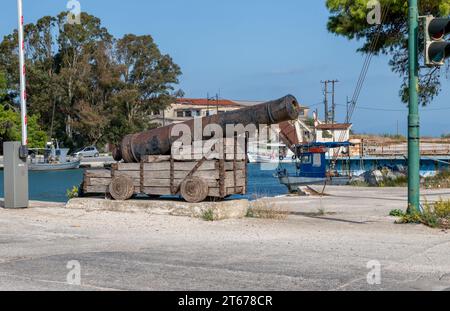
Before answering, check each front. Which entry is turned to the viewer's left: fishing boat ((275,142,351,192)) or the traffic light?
the fishing boat

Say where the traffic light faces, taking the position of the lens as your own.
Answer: facing the viewer and to the right of the viewer

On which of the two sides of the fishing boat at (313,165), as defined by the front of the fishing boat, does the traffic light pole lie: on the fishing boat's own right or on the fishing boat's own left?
on the fishing boat's own left

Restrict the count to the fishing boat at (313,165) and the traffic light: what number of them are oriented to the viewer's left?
1

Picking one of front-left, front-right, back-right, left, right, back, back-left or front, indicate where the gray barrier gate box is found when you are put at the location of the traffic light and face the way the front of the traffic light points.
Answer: back-right

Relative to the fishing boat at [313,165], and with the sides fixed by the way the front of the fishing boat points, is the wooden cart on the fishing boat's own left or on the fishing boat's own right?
on the fishing boat's own left

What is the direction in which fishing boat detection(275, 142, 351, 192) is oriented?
to the viewer's left

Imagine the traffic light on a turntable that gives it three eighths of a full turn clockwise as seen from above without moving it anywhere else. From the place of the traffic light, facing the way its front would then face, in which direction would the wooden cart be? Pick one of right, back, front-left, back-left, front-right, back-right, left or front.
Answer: front
